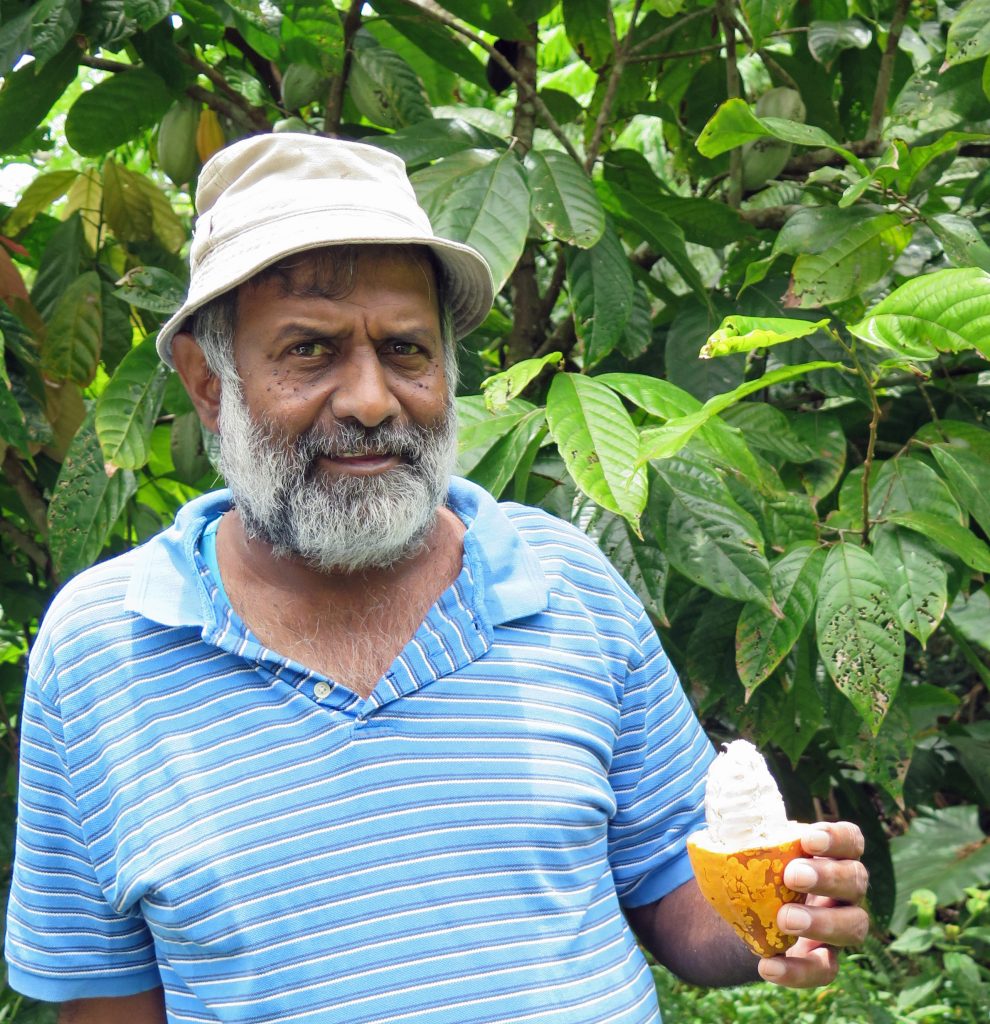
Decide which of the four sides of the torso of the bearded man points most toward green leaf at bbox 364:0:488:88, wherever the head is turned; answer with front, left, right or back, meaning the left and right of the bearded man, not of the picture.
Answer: back

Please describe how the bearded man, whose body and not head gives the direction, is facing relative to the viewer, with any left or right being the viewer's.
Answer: facing the viewer

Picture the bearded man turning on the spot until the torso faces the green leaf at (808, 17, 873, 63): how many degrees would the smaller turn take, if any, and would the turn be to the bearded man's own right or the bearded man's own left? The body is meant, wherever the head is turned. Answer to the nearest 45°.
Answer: approximately 135° to the bearded man's own left

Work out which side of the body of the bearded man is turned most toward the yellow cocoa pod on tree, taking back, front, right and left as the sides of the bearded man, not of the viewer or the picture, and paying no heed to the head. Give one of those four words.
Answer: back

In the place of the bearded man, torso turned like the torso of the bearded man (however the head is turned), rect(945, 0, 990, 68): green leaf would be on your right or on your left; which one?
on your left
